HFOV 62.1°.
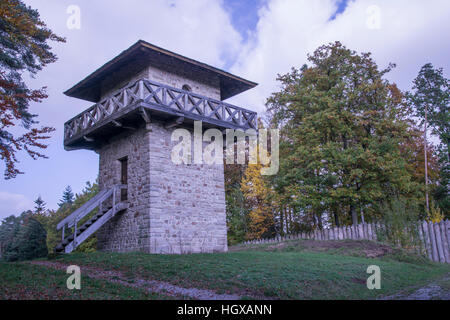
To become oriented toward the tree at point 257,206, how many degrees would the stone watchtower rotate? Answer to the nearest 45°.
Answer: approximately 180°

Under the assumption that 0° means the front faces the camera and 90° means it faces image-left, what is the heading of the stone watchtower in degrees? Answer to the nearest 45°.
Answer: approximately 45°

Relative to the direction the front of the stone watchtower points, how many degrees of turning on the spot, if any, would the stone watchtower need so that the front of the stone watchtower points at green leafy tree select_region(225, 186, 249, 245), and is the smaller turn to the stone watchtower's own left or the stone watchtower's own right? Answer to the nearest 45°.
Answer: approximately 180°

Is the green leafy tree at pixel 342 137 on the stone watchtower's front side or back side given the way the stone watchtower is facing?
on the back side

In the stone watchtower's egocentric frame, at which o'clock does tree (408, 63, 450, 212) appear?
The tree is roughly at 7 o'clock from the stone watchtower.

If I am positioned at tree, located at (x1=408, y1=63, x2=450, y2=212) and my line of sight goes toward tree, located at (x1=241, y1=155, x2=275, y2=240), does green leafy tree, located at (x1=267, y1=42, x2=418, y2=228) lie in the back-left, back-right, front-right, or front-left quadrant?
front-left

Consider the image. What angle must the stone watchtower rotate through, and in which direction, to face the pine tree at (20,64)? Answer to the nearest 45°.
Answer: approximately 45° to its right
